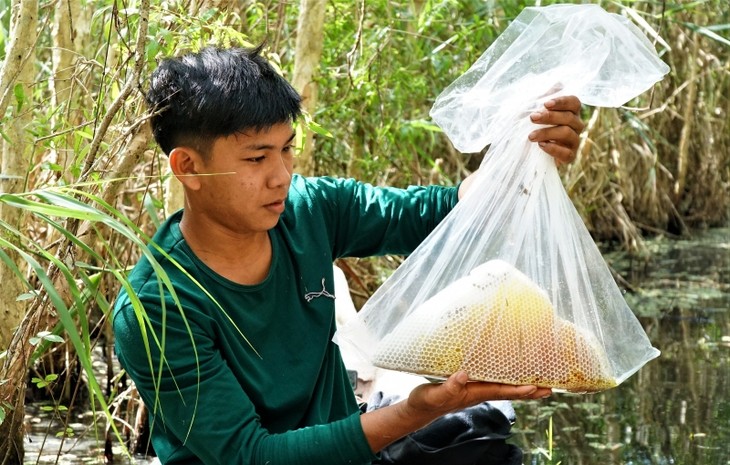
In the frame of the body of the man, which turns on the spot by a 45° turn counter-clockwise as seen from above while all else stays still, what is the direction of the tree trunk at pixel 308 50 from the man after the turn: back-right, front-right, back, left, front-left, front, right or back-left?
left

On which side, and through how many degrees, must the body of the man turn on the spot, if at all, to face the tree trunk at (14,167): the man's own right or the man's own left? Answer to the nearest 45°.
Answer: approximately 180°

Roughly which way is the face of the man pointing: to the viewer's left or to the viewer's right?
to the viewer's right

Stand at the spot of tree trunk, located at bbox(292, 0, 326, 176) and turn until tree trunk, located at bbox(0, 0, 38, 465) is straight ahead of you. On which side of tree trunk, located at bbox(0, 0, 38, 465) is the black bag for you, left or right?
left

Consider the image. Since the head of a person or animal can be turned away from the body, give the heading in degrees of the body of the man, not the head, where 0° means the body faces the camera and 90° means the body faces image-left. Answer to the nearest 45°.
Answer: approximately 315°
